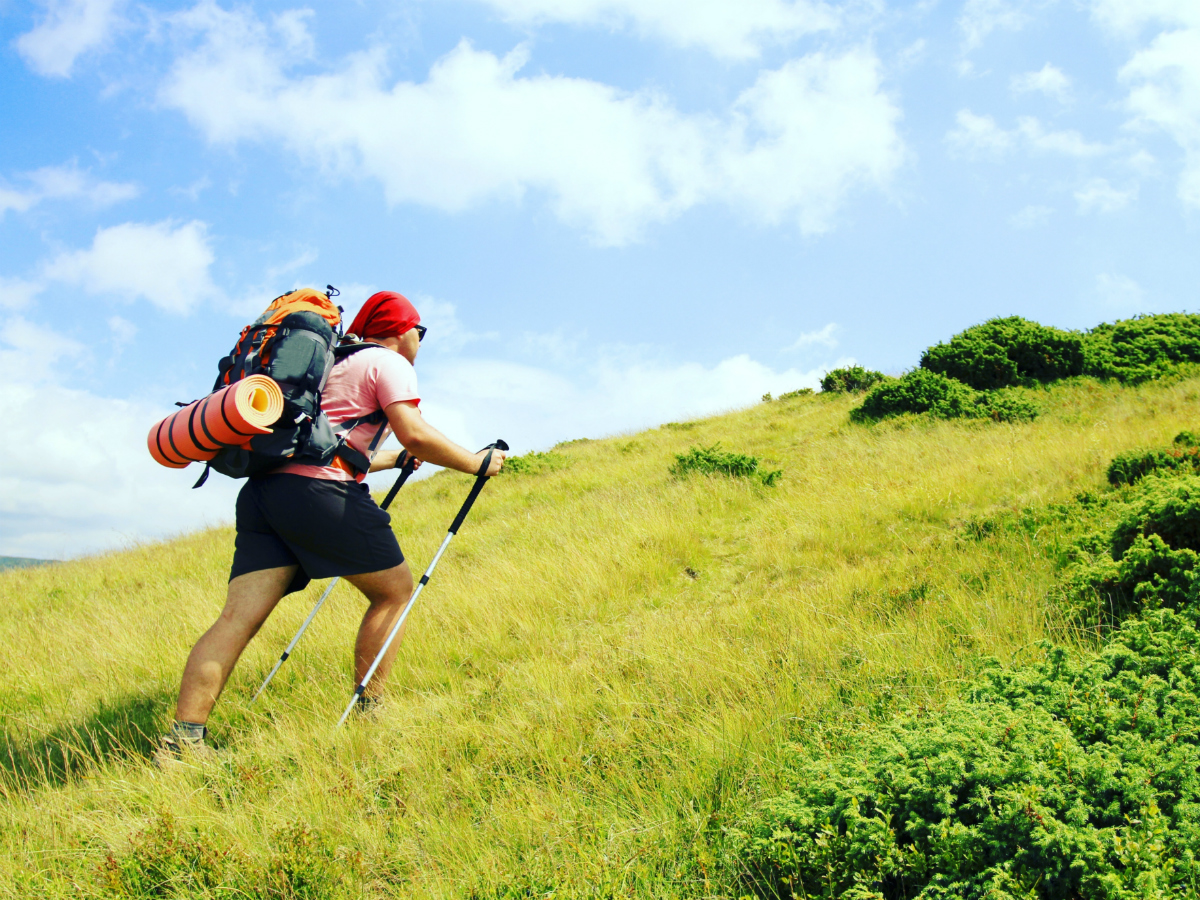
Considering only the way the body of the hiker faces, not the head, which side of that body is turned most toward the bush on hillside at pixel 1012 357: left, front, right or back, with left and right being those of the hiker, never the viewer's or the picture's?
front

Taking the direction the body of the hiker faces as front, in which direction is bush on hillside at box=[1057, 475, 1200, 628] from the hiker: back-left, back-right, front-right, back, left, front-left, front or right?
front-right

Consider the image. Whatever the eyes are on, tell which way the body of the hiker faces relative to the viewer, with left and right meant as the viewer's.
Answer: facing away from the viewer and to the right of the viewer

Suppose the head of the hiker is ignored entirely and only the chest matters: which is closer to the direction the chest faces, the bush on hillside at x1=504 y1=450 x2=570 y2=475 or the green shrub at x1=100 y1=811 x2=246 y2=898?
the bush on hillside

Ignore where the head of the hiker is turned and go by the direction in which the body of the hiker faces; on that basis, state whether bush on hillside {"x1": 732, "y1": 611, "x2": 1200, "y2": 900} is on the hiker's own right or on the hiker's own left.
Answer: on the hiker's own right

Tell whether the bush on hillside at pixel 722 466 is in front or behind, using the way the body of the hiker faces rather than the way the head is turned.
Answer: in front
